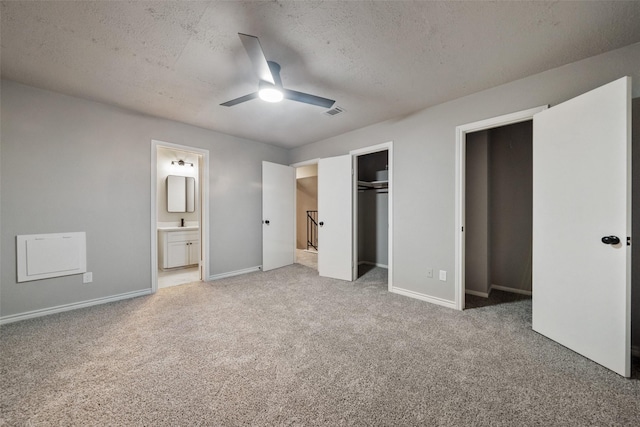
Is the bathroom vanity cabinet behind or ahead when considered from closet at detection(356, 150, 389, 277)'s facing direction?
ahead

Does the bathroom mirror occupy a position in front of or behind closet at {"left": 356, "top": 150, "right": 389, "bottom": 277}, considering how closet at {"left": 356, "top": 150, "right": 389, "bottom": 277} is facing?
in front

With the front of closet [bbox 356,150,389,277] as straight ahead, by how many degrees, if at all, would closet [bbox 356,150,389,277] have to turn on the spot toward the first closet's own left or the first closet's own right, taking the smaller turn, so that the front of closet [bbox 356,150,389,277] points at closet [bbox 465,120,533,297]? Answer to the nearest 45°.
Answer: approximately 90° to the first closet's own left

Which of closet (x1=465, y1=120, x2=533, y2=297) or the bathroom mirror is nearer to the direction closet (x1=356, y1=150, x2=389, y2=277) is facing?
the bathroom mirror

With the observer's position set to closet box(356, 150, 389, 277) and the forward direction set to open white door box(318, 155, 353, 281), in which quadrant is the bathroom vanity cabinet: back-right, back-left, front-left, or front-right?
front-right

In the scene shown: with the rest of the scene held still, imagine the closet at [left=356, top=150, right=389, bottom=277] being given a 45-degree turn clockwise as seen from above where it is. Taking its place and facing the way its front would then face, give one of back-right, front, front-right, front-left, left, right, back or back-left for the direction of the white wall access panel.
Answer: front-left

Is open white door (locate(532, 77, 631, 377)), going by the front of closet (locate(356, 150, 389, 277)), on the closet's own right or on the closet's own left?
on the closet's own left
